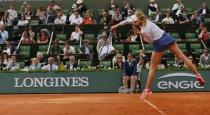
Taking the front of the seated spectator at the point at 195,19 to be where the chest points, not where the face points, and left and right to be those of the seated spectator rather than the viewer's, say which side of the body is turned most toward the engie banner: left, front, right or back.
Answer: front

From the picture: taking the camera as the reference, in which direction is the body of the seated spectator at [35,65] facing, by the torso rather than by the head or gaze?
toward the camera

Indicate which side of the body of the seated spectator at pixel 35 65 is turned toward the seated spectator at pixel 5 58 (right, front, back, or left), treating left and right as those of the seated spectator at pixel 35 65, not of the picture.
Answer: right

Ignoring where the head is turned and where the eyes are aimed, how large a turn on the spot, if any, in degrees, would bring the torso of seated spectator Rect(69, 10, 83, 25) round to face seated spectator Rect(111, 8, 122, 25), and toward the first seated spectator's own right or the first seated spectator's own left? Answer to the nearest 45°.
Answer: approximately 90° to the first seated spectator's own left

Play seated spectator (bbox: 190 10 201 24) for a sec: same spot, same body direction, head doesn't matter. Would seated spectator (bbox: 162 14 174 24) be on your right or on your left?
on your right

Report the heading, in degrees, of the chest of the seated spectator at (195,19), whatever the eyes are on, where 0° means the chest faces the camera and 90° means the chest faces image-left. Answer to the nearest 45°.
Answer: approximately 0°

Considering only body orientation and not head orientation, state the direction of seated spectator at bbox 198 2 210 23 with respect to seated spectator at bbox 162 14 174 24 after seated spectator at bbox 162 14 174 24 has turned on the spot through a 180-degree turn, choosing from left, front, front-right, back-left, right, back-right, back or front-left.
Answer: front-right

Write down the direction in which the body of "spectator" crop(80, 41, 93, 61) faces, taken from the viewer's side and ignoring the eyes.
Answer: toward the camera

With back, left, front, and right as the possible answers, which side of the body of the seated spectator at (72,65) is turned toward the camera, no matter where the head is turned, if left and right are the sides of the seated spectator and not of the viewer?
front

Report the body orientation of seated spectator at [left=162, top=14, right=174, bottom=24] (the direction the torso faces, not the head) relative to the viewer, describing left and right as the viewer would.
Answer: facing the viewer
